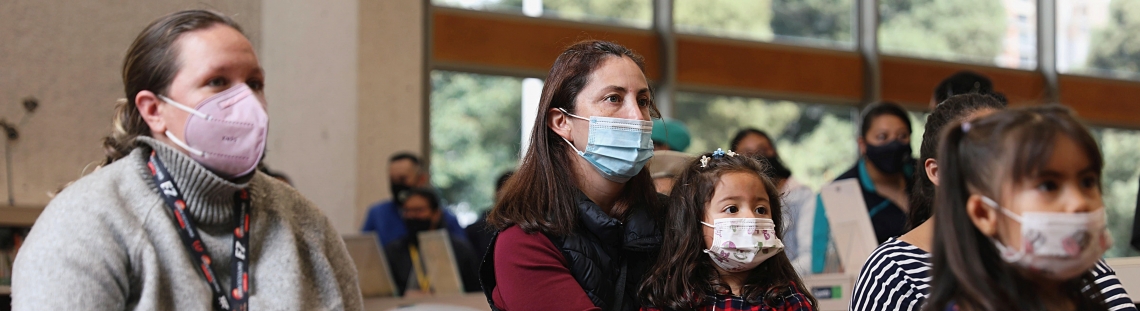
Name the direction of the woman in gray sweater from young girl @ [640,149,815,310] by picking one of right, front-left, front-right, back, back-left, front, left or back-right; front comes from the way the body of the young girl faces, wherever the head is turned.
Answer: right

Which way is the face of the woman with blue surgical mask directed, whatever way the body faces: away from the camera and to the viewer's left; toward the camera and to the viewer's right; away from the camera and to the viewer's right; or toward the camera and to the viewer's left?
toward the camera and to the viewer's right

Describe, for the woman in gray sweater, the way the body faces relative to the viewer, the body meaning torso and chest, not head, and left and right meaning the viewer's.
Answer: facing the viewer and to the right of the viewer

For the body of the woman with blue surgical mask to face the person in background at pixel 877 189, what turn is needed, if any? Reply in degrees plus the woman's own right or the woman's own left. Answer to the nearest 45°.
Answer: approximately 90° to the woman's own left

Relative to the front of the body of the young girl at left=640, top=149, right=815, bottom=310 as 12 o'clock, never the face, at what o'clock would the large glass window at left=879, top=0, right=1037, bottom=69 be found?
The large glass window is roughly at 8 o'clock from the young girl.

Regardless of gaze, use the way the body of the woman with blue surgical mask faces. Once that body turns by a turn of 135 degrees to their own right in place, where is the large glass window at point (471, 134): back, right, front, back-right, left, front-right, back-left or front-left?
right
